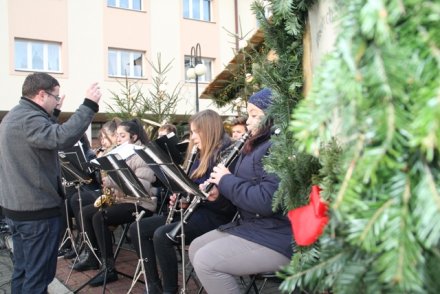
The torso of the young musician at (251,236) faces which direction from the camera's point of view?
to the viewer's left

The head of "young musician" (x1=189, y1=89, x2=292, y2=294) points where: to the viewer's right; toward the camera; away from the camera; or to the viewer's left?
to the viewer's left

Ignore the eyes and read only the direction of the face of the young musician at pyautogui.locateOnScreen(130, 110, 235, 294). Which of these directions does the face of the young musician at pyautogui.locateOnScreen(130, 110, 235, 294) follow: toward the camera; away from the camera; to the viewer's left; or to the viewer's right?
to the viewer's left

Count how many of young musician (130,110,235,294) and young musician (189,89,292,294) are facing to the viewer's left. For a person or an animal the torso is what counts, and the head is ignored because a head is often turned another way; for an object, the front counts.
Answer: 2

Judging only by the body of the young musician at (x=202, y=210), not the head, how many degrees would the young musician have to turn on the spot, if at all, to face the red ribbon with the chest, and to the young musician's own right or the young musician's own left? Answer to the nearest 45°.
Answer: approximately 90° to the young musician's own left

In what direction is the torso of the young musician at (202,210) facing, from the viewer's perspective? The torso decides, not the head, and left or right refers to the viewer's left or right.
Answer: facing to the left of the viewer

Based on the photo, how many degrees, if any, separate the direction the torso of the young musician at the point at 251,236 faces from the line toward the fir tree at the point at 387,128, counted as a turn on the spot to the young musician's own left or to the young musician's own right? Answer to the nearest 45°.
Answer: approximately 90° to the young musician's own left

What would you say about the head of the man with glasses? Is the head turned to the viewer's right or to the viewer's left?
to the viewer's right

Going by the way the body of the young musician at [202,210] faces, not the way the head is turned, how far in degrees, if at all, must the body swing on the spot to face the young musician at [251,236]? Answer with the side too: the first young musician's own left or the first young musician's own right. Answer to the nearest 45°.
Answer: approximately 90° to the first young musician's own left

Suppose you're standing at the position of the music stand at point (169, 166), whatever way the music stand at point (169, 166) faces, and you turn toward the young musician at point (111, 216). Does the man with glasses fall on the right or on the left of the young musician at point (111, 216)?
left
